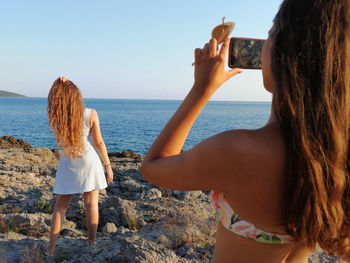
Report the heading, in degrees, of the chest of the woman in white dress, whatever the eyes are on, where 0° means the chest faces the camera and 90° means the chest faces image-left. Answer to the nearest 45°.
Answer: approximately 180°

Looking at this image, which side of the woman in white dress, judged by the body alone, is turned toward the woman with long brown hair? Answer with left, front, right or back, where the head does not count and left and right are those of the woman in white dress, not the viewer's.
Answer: back

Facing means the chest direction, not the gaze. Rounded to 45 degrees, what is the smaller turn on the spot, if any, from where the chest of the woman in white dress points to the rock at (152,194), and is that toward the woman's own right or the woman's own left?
approximately 45° to the woman's own right

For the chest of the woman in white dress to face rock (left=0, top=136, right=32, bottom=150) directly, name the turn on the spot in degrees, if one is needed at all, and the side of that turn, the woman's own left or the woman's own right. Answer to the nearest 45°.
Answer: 0° — they already face it

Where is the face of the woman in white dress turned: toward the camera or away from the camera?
away from the camera
